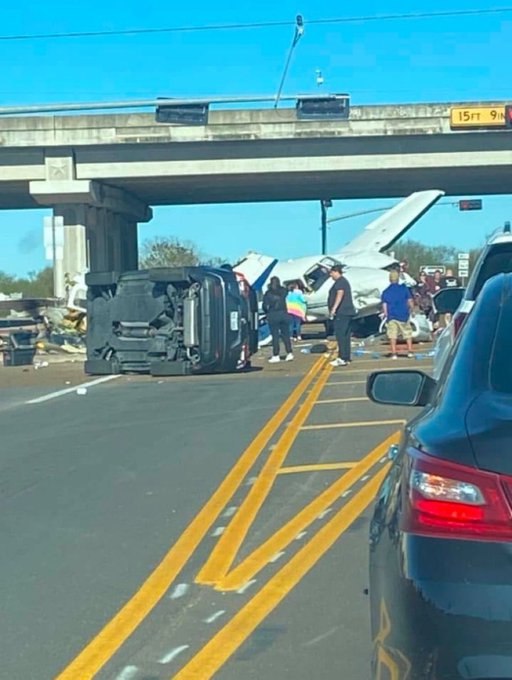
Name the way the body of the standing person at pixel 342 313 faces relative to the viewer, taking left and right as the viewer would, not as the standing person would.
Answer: facing to the left of the viewer

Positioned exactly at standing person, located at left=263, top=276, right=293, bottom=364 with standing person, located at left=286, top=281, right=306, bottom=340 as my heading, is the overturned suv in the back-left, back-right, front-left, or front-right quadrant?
back-left

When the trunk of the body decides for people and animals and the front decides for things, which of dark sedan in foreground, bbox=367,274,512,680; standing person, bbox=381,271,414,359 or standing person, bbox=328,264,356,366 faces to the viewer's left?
standing person, bbox=328,264,356,366

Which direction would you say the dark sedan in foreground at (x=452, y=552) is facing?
away from the camera

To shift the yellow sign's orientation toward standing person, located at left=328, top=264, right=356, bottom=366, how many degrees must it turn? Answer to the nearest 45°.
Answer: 0° — it already faces them

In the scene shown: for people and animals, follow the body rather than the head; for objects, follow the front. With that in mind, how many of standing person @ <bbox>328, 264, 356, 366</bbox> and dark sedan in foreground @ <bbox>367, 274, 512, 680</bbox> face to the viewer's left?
1

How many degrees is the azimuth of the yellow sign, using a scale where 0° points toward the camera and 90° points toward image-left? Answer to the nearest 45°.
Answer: approximately 0°

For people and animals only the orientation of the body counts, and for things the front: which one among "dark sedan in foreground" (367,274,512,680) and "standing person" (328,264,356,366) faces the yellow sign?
the dark sedan in foreground
